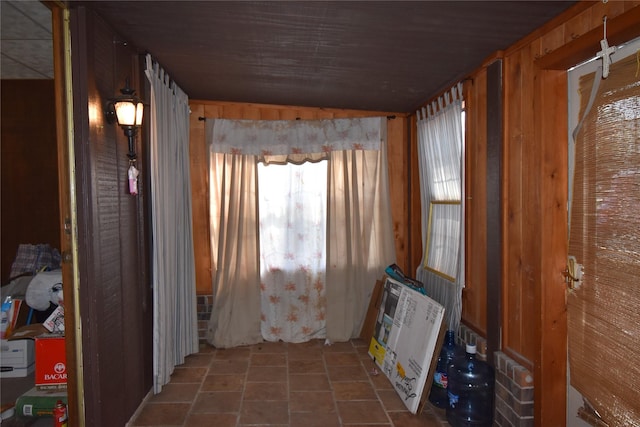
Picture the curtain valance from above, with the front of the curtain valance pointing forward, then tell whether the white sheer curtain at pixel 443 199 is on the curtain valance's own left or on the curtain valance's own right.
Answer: on the curtain valance's own left

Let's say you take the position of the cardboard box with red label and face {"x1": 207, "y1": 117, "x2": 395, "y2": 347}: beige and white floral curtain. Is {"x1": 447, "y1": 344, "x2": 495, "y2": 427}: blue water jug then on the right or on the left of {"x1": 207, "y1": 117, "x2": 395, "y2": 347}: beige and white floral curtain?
right

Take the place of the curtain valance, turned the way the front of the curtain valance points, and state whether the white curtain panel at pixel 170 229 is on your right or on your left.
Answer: on your right

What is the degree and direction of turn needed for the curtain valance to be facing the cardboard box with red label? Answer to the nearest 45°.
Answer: approximately 45° to its right

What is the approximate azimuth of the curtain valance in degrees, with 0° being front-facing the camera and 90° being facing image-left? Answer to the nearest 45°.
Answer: approximately 0°

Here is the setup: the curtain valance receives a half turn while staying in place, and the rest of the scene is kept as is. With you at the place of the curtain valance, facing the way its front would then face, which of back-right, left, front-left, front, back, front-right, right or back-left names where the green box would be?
back-left
